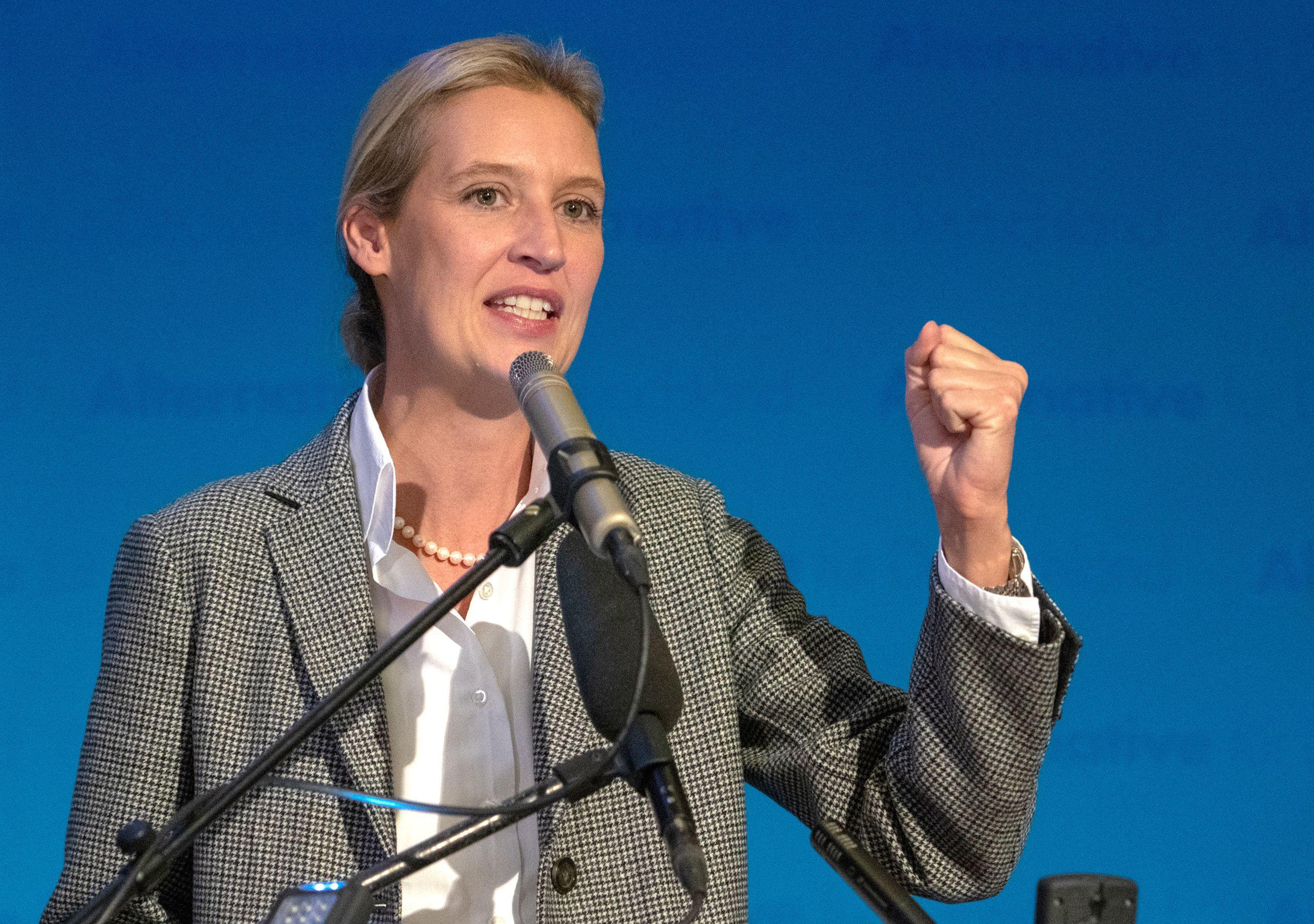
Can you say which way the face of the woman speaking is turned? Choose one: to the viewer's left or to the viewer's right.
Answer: to the viewer's right

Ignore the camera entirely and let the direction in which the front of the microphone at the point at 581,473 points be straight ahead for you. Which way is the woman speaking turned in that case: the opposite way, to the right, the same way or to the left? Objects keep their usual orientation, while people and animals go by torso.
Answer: the opposite way

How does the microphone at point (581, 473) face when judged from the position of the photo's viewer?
facing away from the viewer and to the left of the viewer
